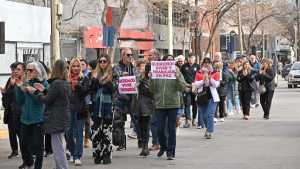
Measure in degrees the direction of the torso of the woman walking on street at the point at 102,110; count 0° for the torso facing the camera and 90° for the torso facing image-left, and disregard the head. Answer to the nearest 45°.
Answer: approximately 0°

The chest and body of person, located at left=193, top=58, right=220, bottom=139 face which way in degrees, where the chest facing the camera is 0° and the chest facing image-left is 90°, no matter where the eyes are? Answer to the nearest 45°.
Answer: approximately 0°

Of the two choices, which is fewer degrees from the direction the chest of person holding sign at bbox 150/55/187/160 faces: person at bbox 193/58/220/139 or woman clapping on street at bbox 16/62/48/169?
the woman clapping on street

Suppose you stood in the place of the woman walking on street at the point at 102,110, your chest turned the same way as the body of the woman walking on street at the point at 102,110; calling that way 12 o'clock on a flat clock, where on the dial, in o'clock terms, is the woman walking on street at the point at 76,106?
the woman walking on street at the point at 76,106 is roughly at 3 o'clock from the woman walking on street at the point at 102,110.

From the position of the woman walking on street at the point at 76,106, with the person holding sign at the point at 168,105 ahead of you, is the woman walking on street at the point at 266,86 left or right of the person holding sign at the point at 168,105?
left
